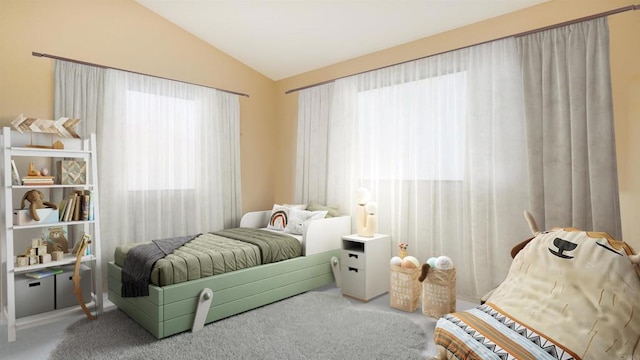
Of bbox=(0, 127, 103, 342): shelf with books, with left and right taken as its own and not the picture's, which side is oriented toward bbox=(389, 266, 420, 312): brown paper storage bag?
left

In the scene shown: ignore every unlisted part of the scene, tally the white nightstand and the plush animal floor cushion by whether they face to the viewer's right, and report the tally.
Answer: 0

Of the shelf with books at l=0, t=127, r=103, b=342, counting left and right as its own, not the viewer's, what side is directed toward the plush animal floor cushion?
front

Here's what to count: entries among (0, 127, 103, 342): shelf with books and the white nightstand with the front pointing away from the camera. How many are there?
0

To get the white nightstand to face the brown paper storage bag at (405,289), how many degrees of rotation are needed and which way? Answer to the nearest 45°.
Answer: approximately 90° to its left

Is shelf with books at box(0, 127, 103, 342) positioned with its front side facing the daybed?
no

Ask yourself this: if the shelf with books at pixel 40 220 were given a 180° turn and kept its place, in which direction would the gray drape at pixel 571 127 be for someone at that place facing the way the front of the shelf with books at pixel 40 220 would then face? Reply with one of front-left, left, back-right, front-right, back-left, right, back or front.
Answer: back

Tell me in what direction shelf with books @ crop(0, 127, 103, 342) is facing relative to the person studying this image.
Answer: facing the viewer and to the right of the viewer

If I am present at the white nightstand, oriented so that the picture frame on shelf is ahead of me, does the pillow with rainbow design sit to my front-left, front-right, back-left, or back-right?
front-right

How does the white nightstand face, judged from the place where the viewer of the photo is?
facing the viewer and to the left of the viewer

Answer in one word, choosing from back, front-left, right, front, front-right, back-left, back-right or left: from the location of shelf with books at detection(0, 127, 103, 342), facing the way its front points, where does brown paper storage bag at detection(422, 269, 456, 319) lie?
front
